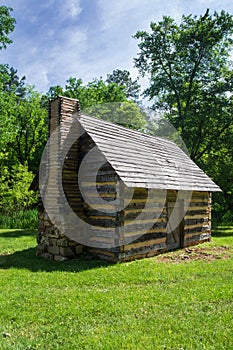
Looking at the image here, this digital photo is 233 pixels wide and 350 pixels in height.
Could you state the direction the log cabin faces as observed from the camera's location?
facing the viewer and to the right of the viewer

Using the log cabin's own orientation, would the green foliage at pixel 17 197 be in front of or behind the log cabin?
behind

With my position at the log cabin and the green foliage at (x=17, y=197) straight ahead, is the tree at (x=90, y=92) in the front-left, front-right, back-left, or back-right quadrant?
front-right

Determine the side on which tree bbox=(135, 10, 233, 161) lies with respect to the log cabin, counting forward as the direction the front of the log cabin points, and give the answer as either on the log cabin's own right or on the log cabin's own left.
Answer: on the log cabin's own left

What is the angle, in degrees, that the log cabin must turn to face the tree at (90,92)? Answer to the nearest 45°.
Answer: approximately 135° to its left

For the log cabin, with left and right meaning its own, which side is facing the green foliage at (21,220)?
back
